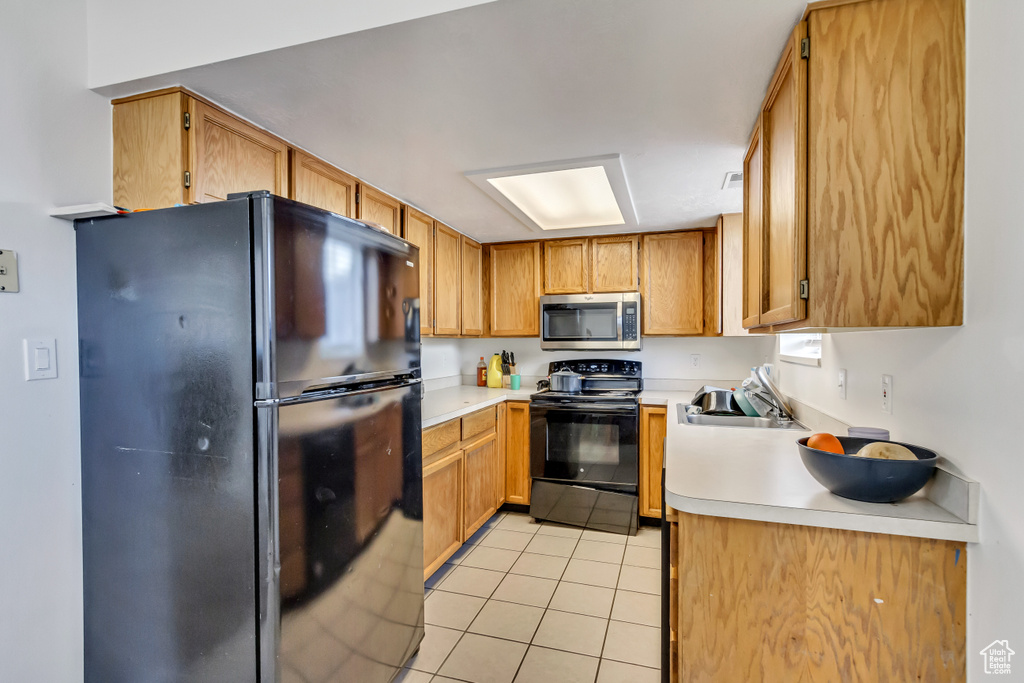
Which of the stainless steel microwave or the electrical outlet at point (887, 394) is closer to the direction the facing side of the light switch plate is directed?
the electrical outlet

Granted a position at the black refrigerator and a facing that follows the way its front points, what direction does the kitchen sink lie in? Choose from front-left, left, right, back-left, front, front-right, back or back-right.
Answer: front-left

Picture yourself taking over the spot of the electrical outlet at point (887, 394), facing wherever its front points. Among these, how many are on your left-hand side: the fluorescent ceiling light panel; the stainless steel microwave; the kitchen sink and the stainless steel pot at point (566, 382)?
0

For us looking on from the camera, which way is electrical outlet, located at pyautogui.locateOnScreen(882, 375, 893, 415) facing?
facing the viewer and to the left of the viewer

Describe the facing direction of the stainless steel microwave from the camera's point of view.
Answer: facing the viewer

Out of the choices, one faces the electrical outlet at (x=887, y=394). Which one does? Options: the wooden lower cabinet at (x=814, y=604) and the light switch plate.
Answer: the light switch plate

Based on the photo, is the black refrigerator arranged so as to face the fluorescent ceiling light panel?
no

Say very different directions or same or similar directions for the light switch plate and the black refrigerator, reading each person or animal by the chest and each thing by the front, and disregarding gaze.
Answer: same or similar directions

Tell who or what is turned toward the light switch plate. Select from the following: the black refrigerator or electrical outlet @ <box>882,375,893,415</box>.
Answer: the electrical outlet

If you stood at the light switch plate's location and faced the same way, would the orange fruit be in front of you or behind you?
in front

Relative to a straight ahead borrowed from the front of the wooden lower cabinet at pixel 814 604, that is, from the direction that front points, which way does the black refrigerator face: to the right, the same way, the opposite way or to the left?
the opposite way

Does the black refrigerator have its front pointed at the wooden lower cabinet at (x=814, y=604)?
yes

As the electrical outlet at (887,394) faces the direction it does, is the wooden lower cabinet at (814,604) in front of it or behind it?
in front

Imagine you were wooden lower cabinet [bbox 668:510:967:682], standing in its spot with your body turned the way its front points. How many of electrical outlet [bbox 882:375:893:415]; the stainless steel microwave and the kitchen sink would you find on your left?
0

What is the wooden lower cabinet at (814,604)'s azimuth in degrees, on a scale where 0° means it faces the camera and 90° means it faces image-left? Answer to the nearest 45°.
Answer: approximately 90°

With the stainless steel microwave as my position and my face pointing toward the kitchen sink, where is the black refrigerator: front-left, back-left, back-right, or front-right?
front-right

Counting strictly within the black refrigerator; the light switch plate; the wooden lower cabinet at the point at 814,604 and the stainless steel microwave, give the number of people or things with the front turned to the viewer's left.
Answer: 1

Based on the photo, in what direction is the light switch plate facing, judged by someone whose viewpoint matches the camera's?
facing the viewer and to the right of the viewer

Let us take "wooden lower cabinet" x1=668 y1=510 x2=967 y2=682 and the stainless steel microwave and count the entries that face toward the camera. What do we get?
1

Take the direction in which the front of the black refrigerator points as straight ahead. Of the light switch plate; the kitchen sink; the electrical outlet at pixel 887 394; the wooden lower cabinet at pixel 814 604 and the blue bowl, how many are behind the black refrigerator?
1
